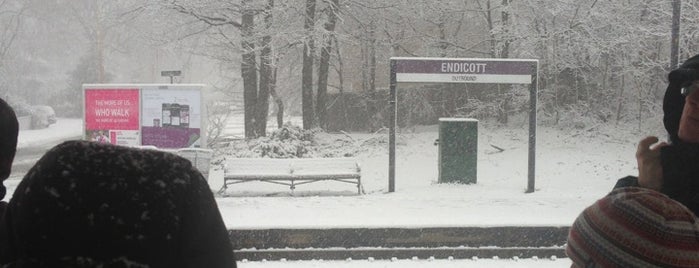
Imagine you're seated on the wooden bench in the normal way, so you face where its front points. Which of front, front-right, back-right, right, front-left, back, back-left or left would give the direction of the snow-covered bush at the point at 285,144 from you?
back

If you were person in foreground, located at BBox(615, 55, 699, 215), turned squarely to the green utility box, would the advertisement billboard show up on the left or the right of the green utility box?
left

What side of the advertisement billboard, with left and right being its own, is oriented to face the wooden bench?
left

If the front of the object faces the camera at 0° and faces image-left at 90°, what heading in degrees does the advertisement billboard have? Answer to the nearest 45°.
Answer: approximately 0°

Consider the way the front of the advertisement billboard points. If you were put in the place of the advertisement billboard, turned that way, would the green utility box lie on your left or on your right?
on your left

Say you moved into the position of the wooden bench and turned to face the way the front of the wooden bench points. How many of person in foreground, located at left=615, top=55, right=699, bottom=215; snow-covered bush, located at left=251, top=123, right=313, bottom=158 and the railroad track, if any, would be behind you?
1

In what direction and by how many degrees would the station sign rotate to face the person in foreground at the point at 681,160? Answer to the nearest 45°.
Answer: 0° — it already faces them

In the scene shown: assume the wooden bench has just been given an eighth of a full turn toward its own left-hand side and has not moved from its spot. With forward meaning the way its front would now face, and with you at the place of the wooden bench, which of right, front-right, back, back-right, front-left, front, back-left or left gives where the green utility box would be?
front-left
